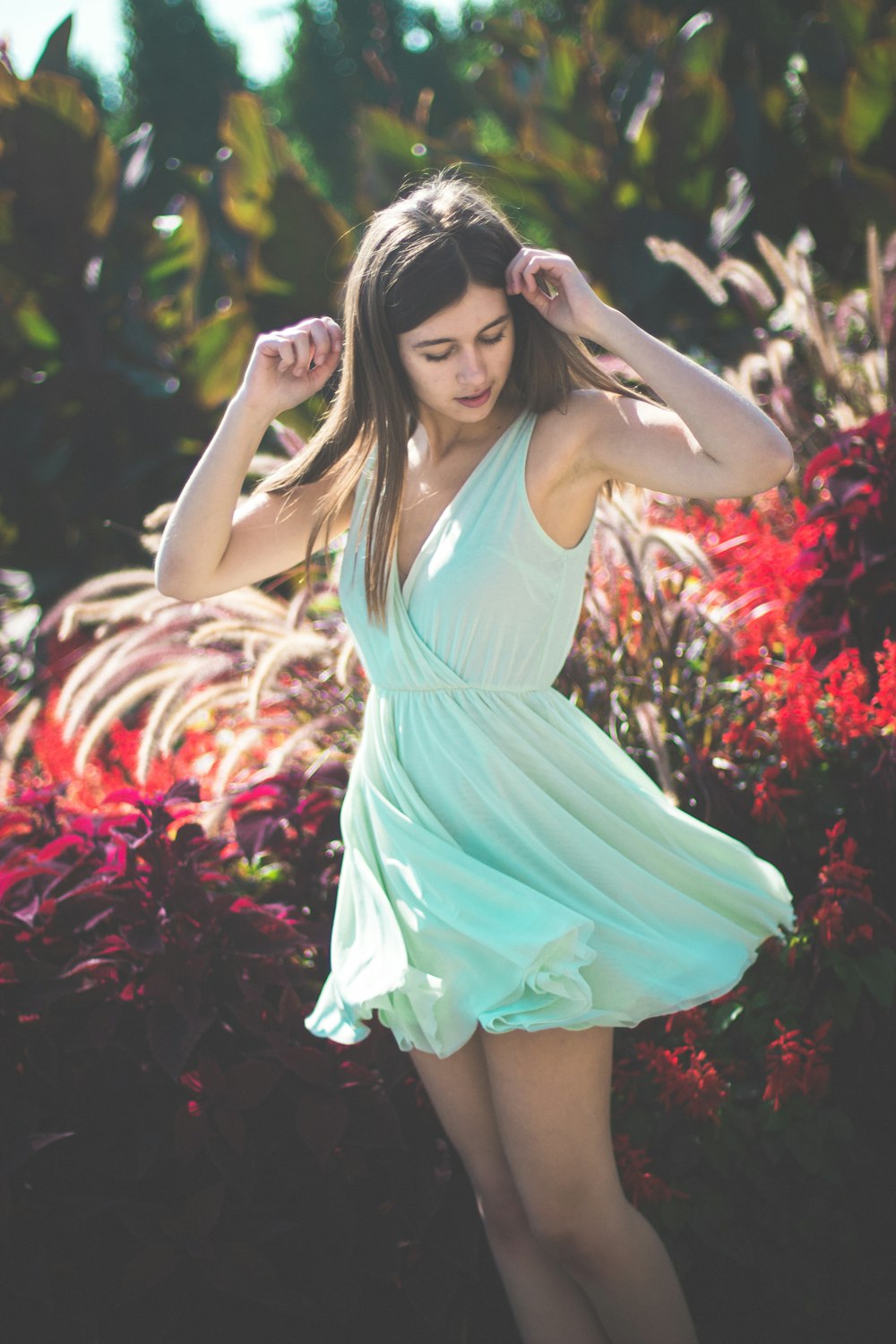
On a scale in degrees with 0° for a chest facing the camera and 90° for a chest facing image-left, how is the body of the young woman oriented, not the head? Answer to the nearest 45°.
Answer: approximately 45°

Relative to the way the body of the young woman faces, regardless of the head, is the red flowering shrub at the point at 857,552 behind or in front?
behind
